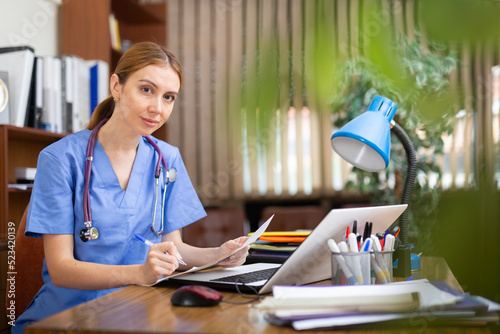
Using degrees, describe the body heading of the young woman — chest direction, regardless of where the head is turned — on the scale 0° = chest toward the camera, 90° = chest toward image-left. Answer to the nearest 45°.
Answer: approximately 315°

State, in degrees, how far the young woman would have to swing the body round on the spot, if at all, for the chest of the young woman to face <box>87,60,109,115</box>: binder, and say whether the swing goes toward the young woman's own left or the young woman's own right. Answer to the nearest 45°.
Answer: approximately 135° to the young woman's own left

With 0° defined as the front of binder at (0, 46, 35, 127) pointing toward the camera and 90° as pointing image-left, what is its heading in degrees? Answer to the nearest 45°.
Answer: approximately 315°

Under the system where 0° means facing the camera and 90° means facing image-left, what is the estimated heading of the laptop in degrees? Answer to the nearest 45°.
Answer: approximately 135°

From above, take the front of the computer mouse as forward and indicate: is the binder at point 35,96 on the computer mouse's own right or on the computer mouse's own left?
on the computer mouse's own left

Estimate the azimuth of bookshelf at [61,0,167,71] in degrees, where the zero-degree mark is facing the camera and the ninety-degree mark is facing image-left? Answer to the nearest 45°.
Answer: approximately 315°

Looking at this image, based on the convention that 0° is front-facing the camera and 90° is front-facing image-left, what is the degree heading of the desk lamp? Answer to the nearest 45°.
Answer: approximately 45°
